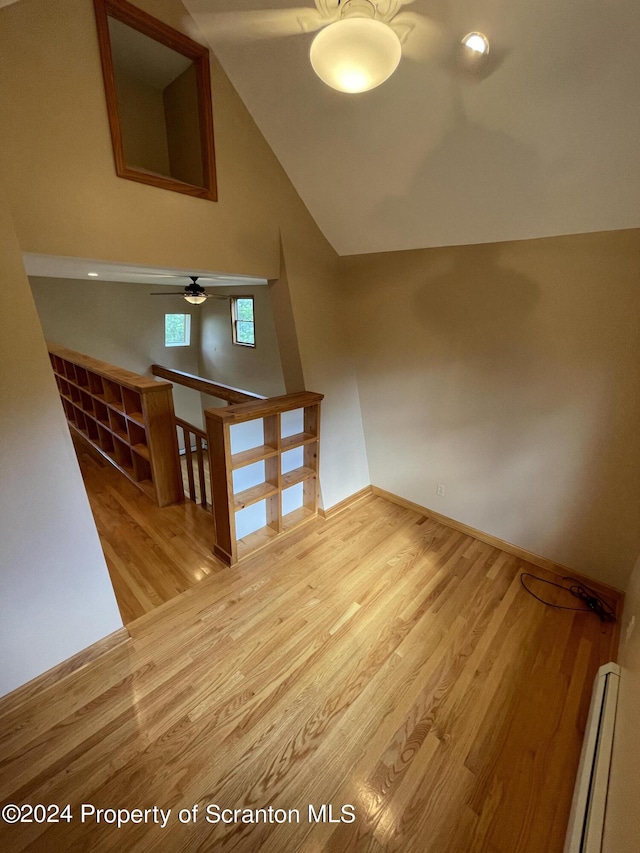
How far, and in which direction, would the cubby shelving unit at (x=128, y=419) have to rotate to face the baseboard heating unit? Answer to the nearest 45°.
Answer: approximately 45° to its left

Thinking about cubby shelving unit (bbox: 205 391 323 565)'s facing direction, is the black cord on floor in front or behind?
in front

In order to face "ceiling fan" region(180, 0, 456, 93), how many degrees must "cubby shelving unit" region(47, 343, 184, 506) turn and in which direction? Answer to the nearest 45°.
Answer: approximately 45° to its left

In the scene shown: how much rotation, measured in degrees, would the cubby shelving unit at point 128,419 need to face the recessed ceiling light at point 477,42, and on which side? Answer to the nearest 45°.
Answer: approximately 90° to its left

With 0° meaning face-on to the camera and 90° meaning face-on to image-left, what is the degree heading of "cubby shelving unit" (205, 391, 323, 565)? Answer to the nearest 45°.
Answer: approximately 315°

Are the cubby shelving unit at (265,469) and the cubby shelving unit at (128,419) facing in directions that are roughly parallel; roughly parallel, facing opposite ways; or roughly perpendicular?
roughly perpendicular

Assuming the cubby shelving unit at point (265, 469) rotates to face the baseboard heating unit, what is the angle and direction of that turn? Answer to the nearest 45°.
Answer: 0° — it already faces it
